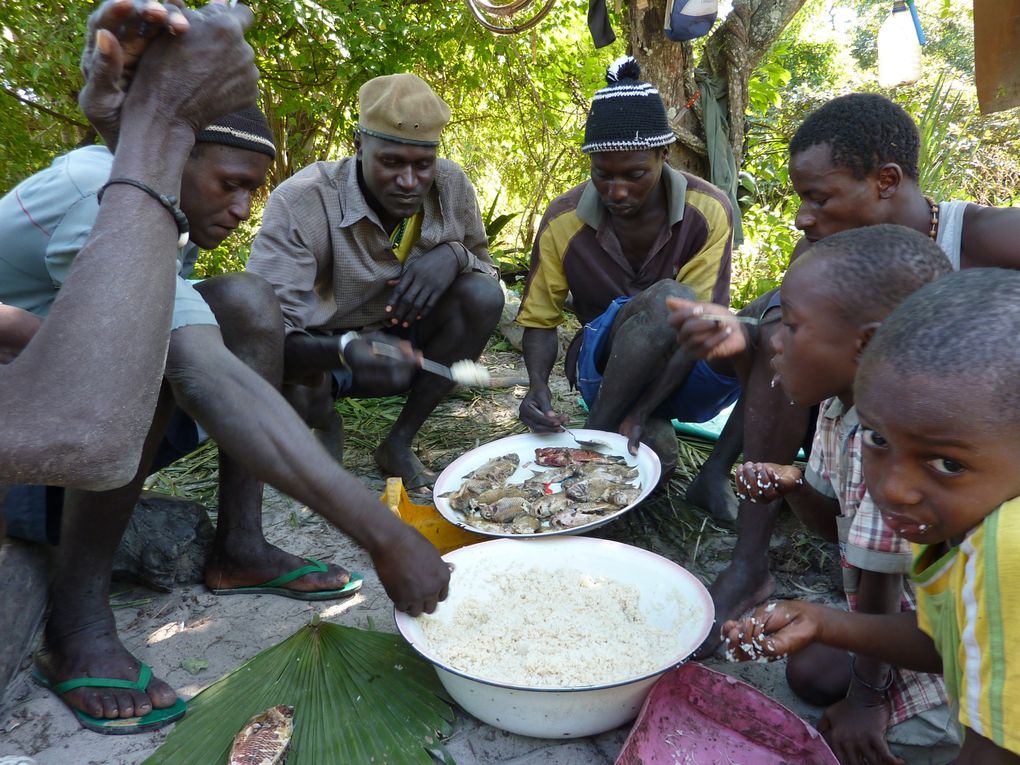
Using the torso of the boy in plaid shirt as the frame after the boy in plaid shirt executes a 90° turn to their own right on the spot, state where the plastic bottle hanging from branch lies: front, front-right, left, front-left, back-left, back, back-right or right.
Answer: front

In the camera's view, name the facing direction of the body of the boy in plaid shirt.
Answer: to the viewer's left

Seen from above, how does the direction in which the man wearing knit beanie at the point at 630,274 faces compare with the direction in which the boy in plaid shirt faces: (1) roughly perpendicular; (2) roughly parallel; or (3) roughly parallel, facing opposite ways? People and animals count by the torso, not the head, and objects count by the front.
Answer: roughly perpendicular

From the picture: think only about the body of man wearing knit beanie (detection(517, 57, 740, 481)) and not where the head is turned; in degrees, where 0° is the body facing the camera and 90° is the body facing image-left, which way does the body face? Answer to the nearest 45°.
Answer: approximately 0°

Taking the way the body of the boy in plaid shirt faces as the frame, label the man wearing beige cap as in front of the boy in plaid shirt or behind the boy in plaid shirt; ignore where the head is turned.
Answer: in front

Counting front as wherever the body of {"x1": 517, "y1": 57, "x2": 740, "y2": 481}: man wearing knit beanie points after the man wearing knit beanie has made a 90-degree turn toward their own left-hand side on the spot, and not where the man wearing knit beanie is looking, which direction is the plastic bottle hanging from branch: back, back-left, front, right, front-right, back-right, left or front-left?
front-left

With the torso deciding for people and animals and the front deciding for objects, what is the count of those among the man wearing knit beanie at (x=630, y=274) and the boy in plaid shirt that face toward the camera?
1

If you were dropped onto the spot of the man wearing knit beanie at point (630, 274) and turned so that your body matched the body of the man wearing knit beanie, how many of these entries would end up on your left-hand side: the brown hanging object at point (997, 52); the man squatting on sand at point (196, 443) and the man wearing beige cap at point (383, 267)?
1

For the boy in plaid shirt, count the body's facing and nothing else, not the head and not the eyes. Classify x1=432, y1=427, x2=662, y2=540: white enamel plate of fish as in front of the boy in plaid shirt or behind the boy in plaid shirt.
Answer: in front

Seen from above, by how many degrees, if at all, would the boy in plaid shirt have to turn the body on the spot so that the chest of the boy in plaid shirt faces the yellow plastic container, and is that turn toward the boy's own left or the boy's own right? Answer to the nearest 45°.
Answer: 0° — they already face it

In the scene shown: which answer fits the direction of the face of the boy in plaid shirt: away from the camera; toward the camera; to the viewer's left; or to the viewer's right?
to the viewer's left
